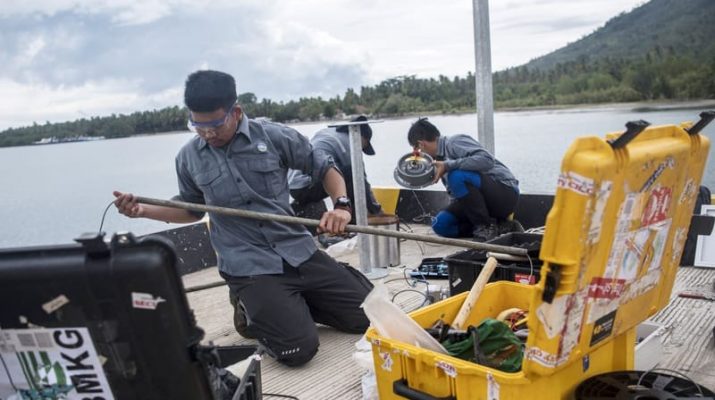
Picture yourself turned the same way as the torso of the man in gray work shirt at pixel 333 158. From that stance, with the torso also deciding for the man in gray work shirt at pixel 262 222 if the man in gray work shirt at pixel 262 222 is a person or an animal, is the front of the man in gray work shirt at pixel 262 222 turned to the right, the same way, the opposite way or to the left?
to the right

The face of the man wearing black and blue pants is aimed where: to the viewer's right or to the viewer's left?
to the viewer's left

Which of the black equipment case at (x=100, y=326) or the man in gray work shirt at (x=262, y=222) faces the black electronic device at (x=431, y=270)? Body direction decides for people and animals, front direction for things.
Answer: the black equipment case

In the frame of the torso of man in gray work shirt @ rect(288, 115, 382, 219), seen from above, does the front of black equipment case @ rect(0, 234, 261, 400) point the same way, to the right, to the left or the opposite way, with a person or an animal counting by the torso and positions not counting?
to the left

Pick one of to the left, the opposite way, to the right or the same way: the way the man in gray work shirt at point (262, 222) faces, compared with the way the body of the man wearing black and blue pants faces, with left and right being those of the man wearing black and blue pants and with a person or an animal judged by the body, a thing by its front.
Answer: to the left

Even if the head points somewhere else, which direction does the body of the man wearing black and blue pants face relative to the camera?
to the viewer's left

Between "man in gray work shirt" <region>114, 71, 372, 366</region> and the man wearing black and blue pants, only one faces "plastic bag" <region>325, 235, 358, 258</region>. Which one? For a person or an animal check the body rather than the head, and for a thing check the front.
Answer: the man wearing black and blue pants

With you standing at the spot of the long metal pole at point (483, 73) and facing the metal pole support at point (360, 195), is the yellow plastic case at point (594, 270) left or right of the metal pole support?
left
